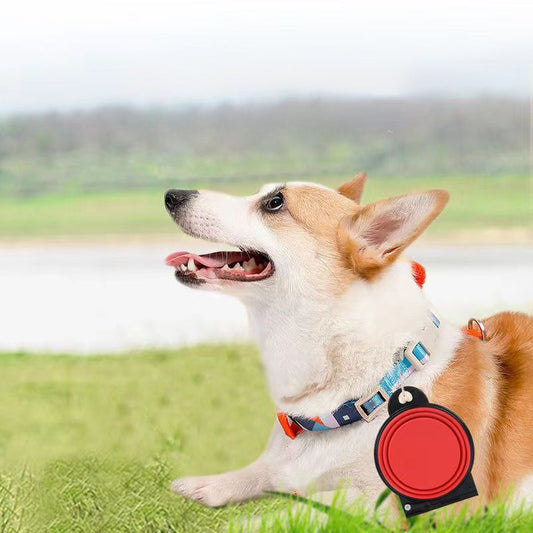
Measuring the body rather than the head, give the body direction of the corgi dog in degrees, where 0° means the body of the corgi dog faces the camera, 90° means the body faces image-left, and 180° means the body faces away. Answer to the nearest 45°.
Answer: approximately 90°
